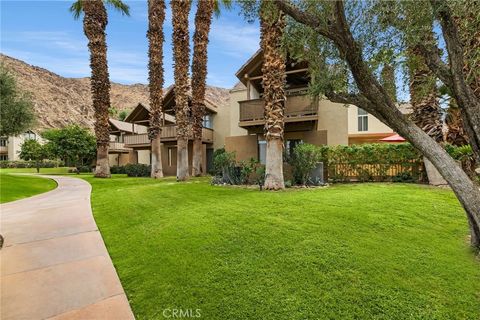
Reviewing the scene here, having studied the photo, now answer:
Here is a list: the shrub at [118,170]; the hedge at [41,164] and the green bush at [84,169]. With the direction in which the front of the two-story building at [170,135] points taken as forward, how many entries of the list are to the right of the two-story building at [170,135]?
3

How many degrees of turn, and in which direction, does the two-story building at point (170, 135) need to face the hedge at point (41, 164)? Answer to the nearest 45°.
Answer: approximately 90° to its right

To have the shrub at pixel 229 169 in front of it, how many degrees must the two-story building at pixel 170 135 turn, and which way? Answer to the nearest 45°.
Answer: approximately 45° to its left

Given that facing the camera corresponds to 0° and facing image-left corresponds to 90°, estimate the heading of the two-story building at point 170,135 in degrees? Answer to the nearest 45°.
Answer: approximately 45°

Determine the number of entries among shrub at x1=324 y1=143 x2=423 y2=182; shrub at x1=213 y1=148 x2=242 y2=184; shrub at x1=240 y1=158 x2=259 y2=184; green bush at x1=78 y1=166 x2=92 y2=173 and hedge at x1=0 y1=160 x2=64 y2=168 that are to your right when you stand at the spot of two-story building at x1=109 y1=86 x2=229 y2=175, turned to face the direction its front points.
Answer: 2

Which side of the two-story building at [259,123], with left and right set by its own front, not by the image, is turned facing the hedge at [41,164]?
right

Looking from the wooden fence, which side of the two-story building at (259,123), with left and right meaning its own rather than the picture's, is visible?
left

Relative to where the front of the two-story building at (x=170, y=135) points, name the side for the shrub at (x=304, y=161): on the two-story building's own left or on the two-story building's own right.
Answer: on the two-story building's own left

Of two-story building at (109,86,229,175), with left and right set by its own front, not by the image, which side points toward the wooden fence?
left

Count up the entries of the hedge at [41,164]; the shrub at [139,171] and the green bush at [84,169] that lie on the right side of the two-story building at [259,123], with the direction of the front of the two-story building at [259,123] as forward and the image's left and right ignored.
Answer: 3

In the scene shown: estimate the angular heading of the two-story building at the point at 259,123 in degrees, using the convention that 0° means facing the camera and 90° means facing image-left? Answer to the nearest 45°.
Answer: approximately 45°

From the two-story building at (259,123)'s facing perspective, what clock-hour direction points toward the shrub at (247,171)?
The shrub is roughly at 11 o'clock from the two-story building.

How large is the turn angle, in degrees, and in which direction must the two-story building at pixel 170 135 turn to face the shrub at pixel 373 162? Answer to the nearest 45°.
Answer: approximately 90° to its left

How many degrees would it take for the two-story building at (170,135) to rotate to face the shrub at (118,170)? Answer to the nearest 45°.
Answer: approximately 90° to its right

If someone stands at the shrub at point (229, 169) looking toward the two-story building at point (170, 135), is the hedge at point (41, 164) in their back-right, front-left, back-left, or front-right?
front-left
